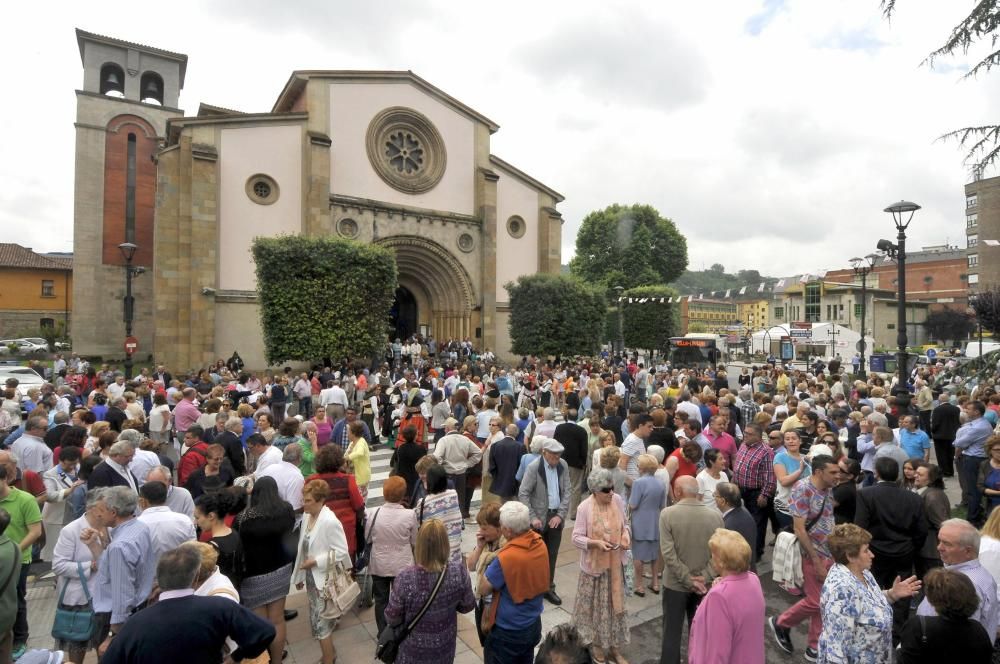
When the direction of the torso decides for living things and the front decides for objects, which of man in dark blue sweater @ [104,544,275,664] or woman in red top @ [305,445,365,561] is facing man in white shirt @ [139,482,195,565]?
the man in dark blue sweater

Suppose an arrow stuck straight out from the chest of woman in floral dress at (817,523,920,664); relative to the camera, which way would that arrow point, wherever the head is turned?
to the viewer's right

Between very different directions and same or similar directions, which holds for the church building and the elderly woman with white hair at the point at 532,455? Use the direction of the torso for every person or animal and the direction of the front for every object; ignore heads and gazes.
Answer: very different directions

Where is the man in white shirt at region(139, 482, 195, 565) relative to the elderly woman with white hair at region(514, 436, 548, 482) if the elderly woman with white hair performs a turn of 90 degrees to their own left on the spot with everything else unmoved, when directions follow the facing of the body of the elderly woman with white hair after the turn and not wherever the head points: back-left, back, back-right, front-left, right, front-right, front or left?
front

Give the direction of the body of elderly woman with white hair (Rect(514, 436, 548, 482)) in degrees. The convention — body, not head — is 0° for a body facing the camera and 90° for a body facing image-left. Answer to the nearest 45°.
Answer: approximately 135°

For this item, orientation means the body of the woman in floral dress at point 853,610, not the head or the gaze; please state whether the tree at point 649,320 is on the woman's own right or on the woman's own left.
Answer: on the woman's own left

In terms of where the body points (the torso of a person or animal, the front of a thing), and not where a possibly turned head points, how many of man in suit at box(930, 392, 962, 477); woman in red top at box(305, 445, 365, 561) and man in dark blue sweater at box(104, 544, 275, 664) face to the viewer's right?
0

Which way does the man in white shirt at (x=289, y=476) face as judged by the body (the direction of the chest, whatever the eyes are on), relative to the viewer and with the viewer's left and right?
facing away from the viewer and to the right of the viewer

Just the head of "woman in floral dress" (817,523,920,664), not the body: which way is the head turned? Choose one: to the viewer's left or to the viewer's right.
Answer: to the viewer's right

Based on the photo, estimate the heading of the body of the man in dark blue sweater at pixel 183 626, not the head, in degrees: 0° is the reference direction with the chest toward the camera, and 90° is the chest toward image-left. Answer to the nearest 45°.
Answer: approximately 180°

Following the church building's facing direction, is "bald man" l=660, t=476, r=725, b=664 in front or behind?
in front
